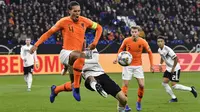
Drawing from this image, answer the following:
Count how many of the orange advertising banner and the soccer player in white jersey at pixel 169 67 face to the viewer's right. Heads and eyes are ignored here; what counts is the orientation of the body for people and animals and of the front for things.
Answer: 0

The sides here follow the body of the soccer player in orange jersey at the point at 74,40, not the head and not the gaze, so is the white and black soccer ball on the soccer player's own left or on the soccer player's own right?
on the soccer player's own left

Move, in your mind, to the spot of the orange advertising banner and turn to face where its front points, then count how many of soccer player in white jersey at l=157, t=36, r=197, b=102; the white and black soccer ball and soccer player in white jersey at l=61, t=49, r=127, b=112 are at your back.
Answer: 0

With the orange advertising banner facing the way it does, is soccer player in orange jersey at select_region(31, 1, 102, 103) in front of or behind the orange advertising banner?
in front

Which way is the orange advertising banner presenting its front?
toward the camera

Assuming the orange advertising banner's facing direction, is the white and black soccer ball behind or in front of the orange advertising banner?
in front

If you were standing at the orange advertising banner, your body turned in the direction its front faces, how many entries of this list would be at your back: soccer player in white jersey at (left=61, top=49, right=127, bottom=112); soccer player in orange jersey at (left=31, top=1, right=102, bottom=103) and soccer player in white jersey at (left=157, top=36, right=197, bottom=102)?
0

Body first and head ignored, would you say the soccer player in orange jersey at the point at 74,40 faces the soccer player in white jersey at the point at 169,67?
no

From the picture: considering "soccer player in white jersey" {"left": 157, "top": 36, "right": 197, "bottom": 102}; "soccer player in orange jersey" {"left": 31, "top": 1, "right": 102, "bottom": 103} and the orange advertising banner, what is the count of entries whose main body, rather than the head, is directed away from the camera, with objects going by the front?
0

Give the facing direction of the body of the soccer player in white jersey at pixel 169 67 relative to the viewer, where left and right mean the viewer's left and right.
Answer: facing the viewer and to the left of the viewer

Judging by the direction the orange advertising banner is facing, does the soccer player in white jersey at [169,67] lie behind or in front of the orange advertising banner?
in front

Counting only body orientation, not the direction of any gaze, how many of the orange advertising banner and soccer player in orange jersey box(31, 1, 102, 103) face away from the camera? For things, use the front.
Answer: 0

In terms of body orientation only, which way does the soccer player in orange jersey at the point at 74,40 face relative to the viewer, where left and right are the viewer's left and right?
facing the viewer and to the right of the viewer
